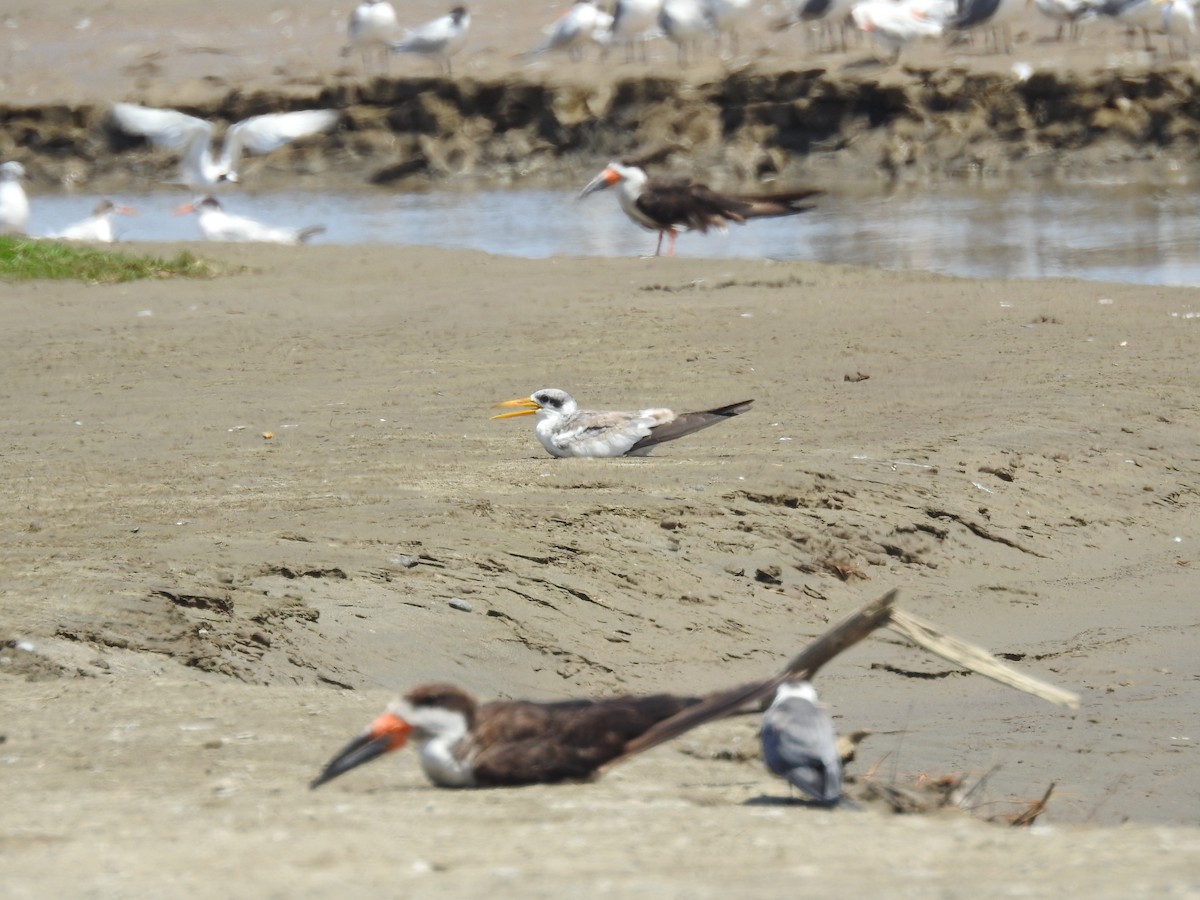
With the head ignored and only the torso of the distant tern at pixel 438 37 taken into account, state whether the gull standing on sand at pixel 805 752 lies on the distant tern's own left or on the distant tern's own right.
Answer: on the distant tern's own right

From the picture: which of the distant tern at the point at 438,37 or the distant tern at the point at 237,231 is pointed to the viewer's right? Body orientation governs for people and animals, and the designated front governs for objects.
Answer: the distant tern at the point at 438,37

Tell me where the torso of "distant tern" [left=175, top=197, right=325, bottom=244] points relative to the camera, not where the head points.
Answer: to the viewer's left

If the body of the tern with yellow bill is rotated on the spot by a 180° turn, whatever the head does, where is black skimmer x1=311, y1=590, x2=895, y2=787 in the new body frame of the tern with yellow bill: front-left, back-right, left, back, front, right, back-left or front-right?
right

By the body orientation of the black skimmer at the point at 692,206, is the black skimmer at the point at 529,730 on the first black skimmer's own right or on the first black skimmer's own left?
on the first black skimmer's own left

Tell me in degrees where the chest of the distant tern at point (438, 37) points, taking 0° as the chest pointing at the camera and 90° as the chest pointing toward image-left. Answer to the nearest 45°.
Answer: approximately 270°

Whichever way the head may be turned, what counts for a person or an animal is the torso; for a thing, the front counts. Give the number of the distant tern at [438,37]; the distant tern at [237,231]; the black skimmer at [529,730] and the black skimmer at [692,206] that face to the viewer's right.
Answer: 1

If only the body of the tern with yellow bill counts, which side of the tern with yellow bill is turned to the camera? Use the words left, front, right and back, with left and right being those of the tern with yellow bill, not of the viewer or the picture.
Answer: left

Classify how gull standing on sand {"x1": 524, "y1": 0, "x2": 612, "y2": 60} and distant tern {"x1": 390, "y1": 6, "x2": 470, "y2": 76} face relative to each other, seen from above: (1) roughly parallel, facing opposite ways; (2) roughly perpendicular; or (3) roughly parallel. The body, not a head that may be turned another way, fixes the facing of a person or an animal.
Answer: roughly parallel

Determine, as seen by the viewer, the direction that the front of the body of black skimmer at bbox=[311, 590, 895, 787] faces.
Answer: to the viewer's left

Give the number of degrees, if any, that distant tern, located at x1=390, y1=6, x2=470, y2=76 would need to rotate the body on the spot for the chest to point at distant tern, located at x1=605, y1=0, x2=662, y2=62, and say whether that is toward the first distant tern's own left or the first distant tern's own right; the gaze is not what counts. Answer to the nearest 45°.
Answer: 0° — it already faces it
